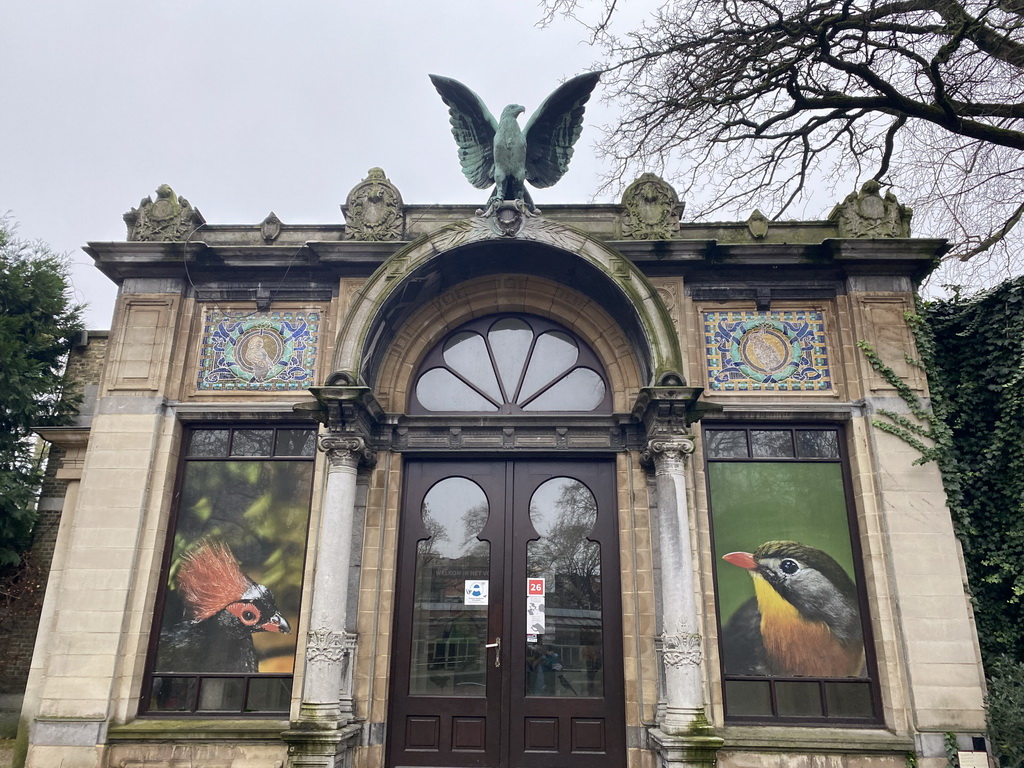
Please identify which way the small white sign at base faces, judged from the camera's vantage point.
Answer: facing the viewer

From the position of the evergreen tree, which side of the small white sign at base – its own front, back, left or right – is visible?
right

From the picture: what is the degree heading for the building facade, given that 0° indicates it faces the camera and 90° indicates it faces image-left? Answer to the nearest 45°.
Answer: approximately 0°

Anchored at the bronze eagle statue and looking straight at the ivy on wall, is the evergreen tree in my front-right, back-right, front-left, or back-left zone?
back-left

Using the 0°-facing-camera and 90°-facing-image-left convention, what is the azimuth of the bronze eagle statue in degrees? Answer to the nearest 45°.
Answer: approximately 0°

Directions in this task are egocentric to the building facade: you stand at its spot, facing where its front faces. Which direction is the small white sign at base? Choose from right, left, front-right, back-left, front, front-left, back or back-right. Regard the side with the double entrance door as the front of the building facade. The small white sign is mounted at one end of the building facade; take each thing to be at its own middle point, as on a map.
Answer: left

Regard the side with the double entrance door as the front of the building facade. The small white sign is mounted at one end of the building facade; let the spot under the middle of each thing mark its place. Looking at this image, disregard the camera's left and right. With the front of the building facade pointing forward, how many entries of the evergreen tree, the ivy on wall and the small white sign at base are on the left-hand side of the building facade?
2

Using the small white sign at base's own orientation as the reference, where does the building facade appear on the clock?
The building facade is roughly at 2 o'clock from the small white sign at base.

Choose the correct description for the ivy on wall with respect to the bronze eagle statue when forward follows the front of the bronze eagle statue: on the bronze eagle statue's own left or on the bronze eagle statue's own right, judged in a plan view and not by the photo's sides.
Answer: on the bronze eagle statue's own left
